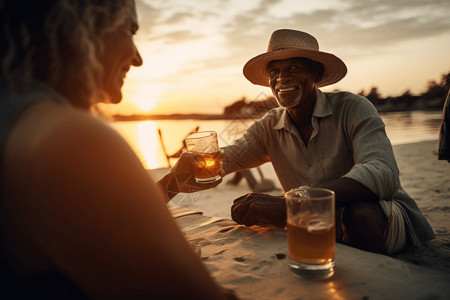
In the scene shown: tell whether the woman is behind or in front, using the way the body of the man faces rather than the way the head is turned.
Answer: in front

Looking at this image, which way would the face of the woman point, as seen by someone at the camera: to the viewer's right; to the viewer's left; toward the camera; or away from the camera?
to the viewer's right

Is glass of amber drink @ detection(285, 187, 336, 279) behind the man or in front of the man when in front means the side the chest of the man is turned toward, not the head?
in front

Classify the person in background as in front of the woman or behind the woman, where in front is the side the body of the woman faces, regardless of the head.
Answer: in front

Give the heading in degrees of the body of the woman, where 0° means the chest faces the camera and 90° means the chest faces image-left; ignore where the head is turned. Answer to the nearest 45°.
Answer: approximately 225°

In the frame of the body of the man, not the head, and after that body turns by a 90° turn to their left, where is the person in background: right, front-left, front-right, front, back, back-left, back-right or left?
left
